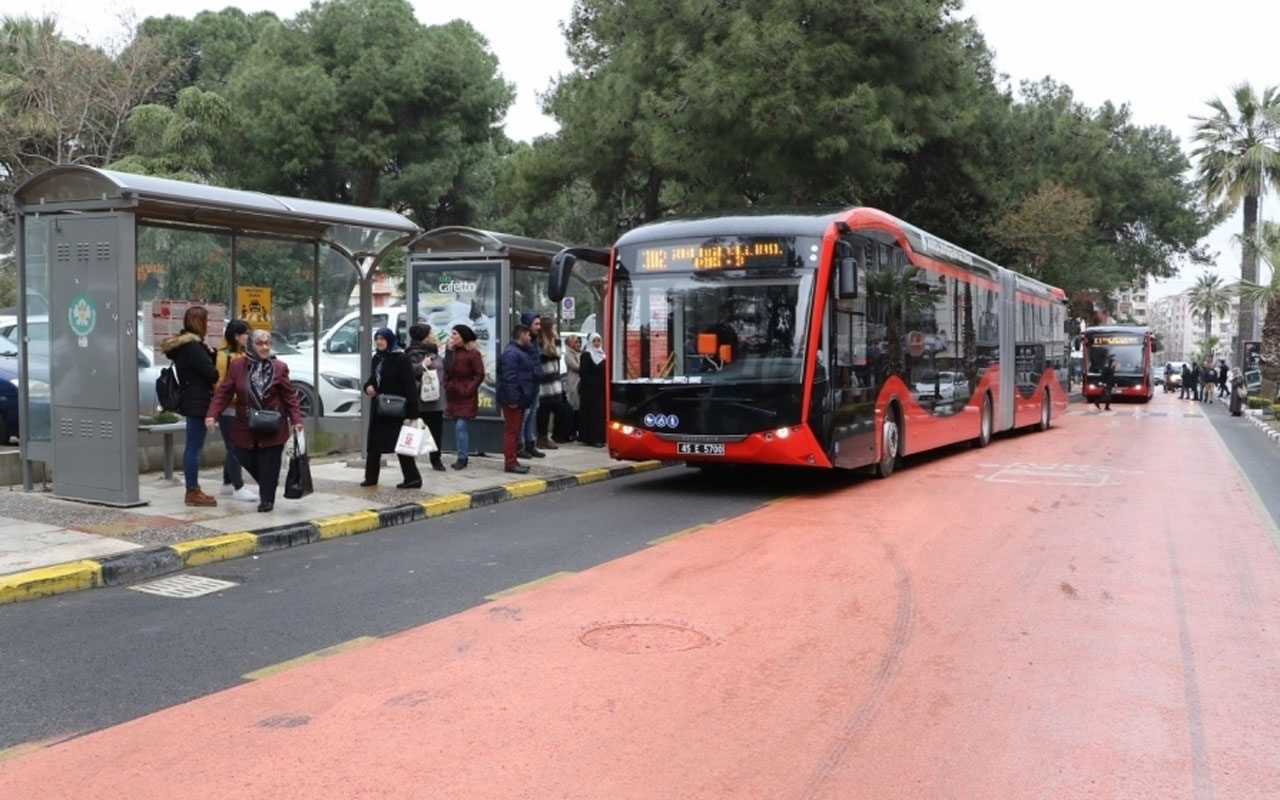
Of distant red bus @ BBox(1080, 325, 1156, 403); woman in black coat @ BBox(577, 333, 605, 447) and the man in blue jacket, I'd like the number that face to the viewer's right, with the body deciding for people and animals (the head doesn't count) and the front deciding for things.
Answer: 1

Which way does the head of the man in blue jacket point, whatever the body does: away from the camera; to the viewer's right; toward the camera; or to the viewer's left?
to the viewer's right

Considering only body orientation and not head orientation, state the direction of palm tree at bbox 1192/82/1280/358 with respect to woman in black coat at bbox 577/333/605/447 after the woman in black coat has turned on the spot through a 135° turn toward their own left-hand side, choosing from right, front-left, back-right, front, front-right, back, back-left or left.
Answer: front

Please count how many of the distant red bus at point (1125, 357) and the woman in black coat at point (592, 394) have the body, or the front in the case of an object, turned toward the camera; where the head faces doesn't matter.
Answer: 2

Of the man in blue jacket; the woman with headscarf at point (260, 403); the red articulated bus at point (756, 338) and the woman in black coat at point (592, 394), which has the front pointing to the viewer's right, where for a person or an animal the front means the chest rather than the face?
the man in blue jacket

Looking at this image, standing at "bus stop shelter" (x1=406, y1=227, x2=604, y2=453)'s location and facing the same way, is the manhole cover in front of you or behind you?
in front

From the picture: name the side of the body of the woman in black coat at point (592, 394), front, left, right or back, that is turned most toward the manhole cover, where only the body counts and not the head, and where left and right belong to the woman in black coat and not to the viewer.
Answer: front

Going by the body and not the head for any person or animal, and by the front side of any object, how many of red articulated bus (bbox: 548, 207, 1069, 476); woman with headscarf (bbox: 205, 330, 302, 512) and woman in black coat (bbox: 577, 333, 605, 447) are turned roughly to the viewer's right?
0

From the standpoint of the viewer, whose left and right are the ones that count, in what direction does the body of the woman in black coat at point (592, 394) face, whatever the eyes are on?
facing the viewer

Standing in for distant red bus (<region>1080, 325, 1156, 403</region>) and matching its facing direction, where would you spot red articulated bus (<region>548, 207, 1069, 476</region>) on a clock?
red articulated bus (<region>548, 207, 1069, 476</region>) is roughly at 12 o'clock from distant red bus (<region>1080, 325, 1156, 403</region>).

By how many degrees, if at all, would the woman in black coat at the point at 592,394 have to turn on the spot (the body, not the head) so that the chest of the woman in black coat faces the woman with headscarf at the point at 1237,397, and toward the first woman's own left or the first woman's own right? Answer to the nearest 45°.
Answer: approximately 135° to the first woman's own left

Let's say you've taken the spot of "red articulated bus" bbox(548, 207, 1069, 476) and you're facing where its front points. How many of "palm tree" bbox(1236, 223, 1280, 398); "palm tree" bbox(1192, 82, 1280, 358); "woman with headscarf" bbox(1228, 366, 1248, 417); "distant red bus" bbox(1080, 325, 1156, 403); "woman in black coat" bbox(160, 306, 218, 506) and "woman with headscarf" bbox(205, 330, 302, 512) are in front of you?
2
